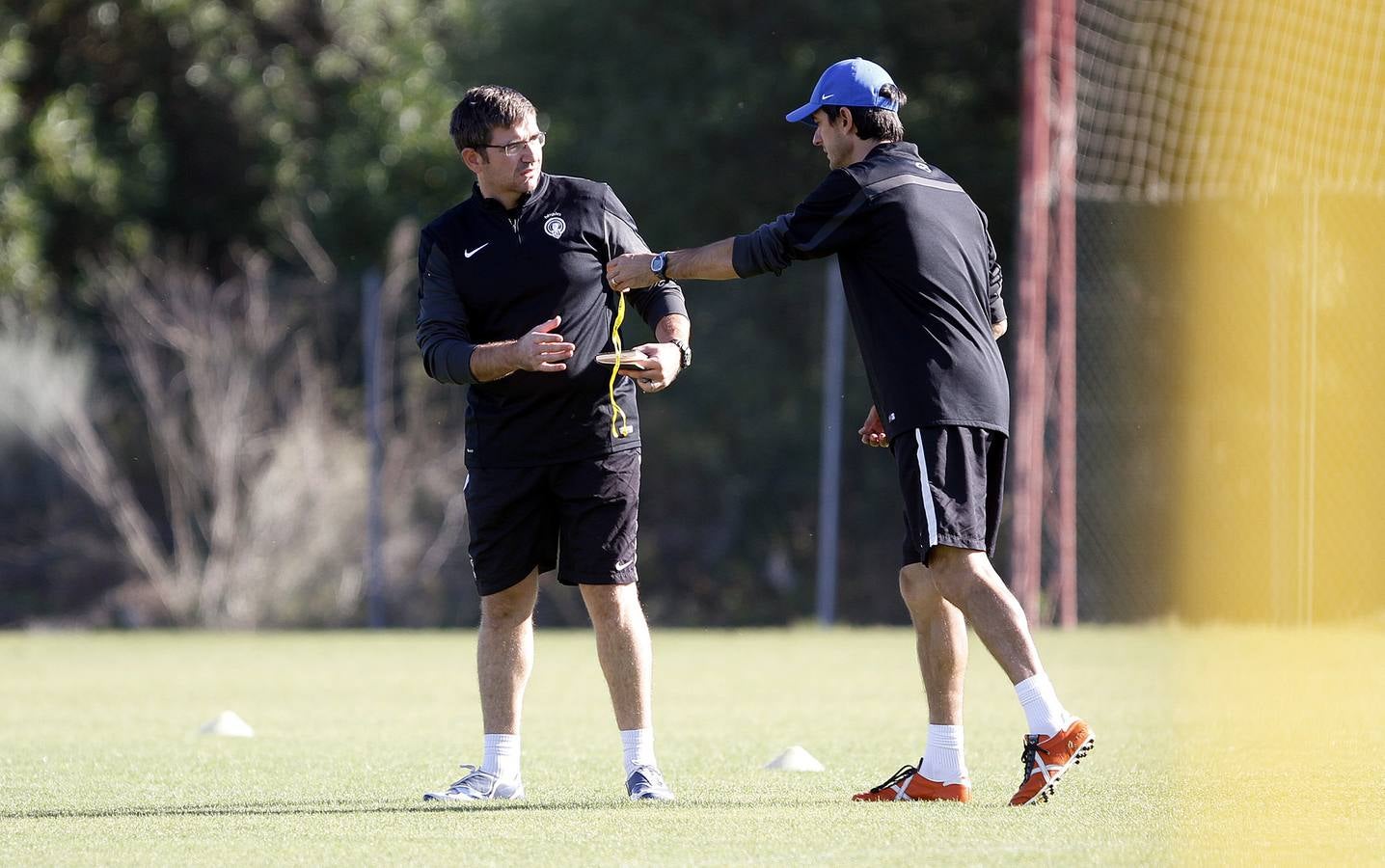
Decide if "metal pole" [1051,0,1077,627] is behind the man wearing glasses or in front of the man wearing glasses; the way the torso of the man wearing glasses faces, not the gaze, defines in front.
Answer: behind

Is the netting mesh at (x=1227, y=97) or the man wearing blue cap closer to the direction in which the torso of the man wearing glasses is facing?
the man wearing blue cap

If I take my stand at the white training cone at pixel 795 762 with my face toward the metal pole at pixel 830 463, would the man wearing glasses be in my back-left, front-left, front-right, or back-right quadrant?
back-left

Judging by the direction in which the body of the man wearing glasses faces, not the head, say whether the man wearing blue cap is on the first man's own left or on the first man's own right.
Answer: on the first man's own left

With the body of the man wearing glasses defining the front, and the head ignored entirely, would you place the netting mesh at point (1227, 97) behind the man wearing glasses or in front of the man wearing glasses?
behind

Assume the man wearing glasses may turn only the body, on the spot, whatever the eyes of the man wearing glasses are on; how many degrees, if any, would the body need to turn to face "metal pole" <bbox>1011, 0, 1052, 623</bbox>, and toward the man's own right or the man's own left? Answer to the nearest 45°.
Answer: approximately 135° to the man's own left

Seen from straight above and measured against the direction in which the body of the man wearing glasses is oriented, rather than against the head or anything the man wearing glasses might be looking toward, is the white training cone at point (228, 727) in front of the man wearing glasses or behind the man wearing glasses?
behind

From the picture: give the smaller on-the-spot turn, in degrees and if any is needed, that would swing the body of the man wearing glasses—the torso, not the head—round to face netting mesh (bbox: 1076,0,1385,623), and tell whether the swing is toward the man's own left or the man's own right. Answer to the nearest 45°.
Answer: approximately 135° to the man's own left

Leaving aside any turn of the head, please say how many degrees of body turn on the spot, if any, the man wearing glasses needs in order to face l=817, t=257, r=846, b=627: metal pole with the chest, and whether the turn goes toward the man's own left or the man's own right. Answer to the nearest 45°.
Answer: approximately 180°

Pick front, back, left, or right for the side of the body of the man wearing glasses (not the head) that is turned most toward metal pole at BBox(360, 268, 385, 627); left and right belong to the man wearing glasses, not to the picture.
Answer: back

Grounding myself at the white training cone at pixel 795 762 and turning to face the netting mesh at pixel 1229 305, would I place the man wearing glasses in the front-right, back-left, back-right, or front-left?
back-left

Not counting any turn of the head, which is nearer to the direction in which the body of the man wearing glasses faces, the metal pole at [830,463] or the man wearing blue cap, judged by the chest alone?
the man wearing blue cap

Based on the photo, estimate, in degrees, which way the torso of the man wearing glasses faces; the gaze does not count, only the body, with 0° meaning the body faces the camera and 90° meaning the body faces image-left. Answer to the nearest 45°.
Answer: approximately 0°
